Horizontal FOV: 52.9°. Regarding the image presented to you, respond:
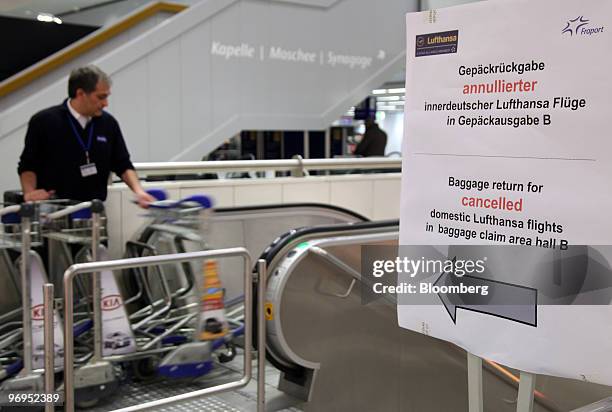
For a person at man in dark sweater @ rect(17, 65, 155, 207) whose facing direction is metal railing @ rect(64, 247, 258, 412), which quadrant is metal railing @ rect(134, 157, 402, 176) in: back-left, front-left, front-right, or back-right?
back-left

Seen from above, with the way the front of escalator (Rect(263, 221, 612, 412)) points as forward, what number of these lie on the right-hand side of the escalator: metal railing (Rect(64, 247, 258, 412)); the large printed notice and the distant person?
1

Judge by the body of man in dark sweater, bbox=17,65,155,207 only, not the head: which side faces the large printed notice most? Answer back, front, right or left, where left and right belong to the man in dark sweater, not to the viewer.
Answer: front

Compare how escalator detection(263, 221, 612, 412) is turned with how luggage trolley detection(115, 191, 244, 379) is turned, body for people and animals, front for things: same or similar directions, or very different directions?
very different directions

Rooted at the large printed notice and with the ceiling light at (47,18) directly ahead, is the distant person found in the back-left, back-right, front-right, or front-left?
front-right

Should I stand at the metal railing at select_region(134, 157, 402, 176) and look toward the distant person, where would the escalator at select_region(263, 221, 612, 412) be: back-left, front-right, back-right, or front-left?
back-right

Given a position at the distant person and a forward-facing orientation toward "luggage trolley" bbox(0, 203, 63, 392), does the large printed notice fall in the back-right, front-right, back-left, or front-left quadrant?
front-left

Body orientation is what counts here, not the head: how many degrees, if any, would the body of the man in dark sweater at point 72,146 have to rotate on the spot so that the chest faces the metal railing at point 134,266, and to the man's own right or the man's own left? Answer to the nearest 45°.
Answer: approximately 45° to the man's own right

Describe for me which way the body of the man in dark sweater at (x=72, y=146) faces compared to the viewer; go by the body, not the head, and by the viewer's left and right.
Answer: facing the viewer and to the right of the viewer
